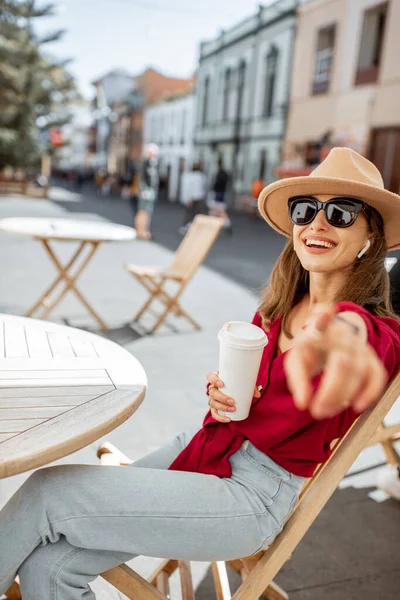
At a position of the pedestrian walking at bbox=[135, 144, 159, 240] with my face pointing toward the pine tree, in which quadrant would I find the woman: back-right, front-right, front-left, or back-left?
back-left

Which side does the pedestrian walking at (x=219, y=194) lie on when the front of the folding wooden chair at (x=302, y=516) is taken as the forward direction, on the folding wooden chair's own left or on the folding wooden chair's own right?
on the folding wooden chair's own right

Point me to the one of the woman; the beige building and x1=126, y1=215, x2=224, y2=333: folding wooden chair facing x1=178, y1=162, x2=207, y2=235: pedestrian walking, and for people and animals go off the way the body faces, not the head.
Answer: the beige building

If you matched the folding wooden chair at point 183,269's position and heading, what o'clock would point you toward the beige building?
The beige building is roughly at 5 o'clock from the folding wooden chair.

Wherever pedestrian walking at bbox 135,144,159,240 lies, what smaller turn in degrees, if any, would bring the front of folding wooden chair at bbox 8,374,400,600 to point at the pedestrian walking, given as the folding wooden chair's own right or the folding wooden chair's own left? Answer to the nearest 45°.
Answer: approximately 90° to the folding wooden chair's own right

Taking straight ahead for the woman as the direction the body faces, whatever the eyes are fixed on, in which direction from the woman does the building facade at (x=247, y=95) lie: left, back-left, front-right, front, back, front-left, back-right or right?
back-right

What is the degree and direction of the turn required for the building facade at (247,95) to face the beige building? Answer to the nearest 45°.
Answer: approximately 45° to its left

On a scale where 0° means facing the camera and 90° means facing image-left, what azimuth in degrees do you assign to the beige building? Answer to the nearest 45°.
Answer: approximately 45°

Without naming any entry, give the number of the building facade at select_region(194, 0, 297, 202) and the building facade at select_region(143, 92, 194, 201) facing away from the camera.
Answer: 0

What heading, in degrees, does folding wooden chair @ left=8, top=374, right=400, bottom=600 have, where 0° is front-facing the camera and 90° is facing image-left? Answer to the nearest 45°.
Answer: approximately 90°

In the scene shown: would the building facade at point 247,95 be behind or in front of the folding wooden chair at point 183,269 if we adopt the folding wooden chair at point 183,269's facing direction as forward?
behind
